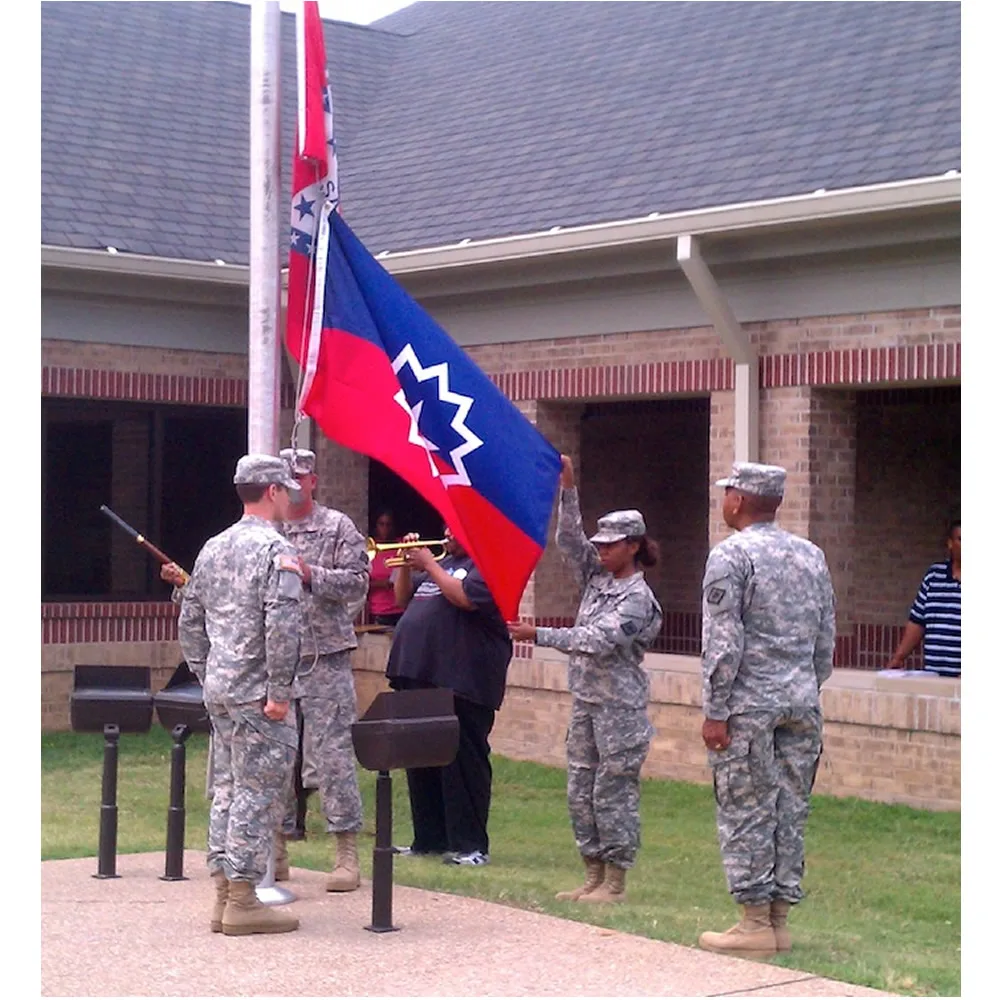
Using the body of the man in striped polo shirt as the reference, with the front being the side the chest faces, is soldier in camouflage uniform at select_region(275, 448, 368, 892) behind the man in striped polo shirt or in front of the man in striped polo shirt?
in front

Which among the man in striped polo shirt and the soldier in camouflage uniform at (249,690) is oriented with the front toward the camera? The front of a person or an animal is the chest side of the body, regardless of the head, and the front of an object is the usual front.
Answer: the man in striped polo shirt

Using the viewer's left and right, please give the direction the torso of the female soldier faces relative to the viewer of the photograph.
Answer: facing the viewer and to the left of the viewer

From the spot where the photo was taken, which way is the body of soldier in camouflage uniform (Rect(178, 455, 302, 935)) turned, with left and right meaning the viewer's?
facing away from the viewer and to the right of the viewer

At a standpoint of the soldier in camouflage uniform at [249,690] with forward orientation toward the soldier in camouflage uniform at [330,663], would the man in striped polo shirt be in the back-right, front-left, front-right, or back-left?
front-right

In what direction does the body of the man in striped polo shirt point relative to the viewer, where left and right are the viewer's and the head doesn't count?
facing the viewer

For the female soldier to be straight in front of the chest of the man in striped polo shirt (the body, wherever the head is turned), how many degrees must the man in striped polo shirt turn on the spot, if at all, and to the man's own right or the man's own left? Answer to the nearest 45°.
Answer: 0° — they already face them

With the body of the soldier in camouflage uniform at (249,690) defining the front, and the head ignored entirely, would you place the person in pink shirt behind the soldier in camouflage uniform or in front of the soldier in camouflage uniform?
in front

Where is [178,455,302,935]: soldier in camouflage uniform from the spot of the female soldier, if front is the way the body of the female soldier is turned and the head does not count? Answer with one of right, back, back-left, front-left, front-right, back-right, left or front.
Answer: front

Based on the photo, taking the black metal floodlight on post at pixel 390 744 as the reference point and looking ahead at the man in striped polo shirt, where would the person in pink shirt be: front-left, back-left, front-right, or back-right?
front-left

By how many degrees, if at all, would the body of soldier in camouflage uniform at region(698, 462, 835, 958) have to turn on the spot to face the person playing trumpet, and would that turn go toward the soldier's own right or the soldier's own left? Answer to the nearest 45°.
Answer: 0° — they already face them

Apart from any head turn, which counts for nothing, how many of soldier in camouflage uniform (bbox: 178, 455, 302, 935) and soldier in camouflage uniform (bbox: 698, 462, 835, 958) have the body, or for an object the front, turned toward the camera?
0
